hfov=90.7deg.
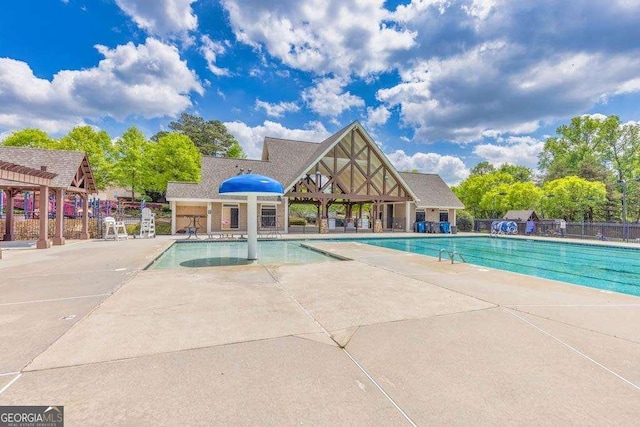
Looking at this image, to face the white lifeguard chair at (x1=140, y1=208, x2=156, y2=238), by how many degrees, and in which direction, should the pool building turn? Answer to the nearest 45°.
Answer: approximately 45° to its right

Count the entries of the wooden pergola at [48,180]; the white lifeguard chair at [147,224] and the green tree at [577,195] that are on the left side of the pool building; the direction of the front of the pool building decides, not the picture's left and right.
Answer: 1

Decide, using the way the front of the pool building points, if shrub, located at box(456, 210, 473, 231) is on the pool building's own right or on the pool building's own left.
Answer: on the pool building's own left

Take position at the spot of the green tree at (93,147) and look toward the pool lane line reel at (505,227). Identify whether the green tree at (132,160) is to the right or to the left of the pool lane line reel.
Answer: left

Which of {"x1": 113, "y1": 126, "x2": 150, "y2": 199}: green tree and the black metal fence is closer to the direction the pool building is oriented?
the black metal fence

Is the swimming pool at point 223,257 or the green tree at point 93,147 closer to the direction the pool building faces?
the swimming pool

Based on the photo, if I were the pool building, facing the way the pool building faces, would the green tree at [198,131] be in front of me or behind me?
behind

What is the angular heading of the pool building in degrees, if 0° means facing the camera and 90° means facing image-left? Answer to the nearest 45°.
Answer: approximately 0°

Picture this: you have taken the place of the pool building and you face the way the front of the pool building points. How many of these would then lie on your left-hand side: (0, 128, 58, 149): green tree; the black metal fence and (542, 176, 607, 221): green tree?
2

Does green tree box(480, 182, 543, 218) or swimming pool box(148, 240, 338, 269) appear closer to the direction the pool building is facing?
the swimming pool

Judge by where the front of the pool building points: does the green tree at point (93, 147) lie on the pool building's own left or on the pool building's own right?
on the pool building's own right

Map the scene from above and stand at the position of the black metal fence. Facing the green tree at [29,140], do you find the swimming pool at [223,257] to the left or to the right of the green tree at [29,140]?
left

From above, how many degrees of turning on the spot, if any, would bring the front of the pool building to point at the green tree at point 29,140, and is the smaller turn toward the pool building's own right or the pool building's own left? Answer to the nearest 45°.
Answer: approximately 90° to the pool building's own right

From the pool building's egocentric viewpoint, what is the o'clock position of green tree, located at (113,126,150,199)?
The green tree is roughly at 4 o'clock from the pool building.
